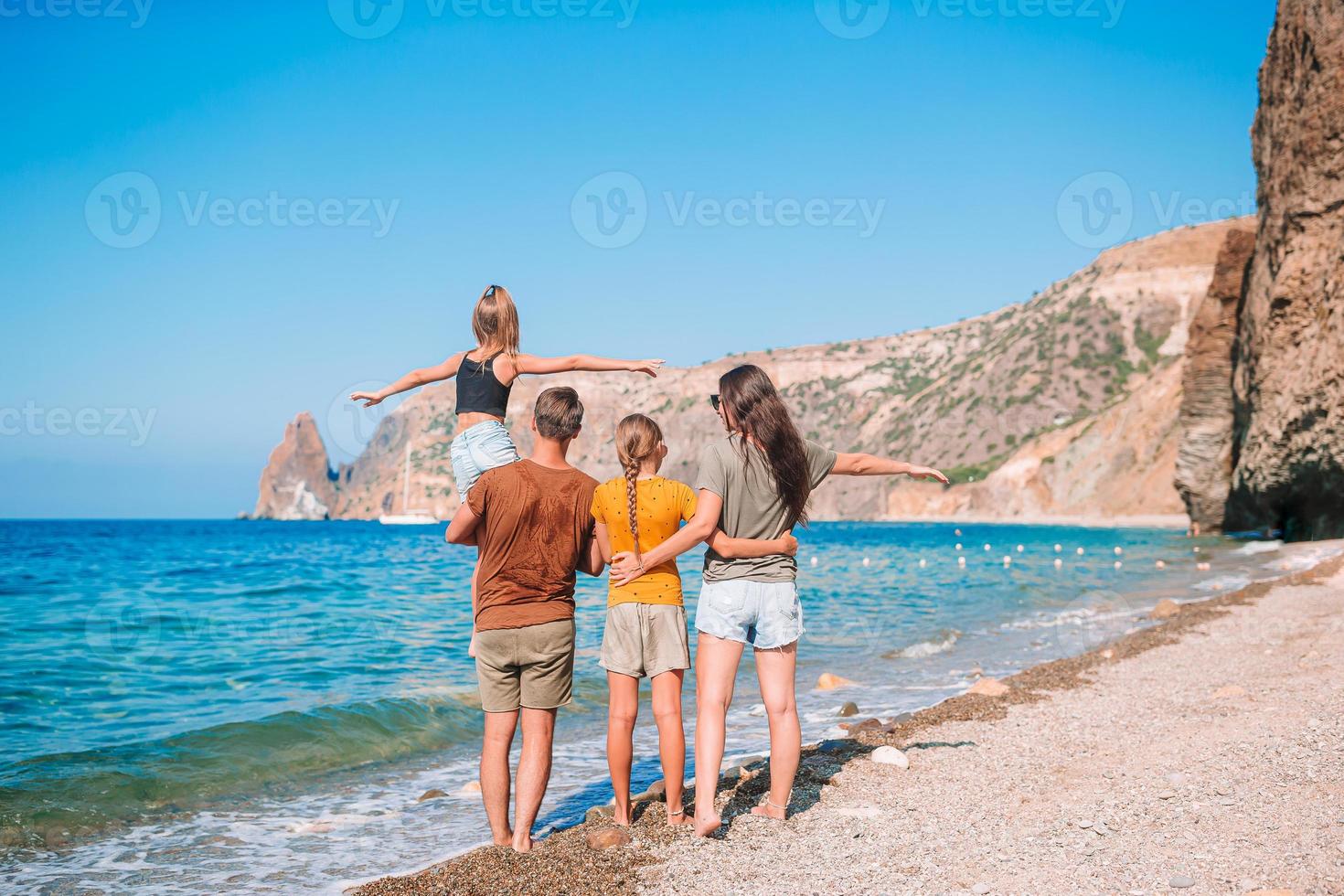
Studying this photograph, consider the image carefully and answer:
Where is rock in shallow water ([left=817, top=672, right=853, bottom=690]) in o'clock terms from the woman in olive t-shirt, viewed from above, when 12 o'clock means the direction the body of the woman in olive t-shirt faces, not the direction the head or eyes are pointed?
The rock in shallow water is roughly at 12 o'clock from the woman in olive t-shirt.

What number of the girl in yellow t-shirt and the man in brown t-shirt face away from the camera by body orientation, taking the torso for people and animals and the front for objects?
2

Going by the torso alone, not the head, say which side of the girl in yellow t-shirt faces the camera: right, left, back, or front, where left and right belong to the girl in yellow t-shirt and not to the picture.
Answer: back

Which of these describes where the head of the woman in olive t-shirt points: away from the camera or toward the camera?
away from the camera

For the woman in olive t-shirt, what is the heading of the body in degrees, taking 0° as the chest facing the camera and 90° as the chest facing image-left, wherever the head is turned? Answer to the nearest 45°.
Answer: approximately 180°

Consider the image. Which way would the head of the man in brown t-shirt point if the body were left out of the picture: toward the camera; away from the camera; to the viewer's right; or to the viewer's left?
away from the camera

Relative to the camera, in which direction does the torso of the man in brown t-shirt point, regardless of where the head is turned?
away from the camera
